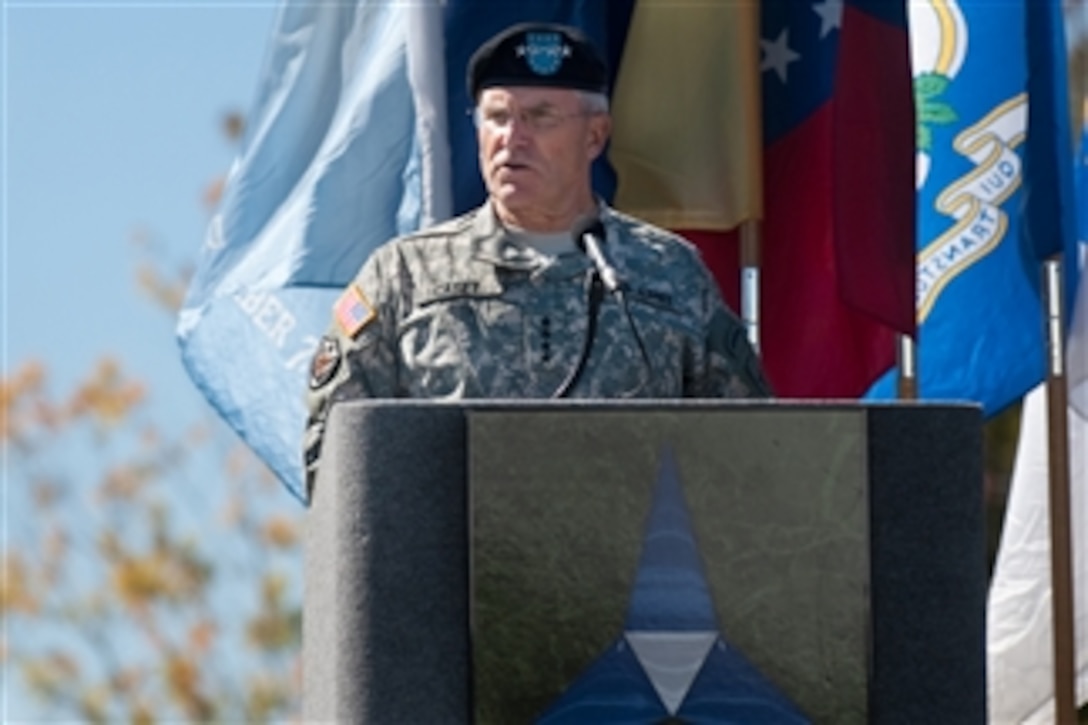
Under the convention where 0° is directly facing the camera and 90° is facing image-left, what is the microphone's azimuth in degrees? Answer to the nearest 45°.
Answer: approximately 135°

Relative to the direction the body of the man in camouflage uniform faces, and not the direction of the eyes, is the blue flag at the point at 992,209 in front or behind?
behind

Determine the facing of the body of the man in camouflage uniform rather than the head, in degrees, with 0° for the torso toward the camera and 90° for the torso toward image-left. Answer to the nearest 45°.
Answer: approximately 0°

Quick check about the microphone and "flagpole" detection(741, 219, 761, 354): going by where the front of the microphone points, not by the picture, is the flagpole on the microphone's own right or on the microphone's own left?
on the microphone's own right

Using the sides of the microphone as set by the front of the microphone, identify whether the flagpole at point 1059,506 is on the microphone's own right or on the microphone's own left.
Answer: on the microphone's own right
